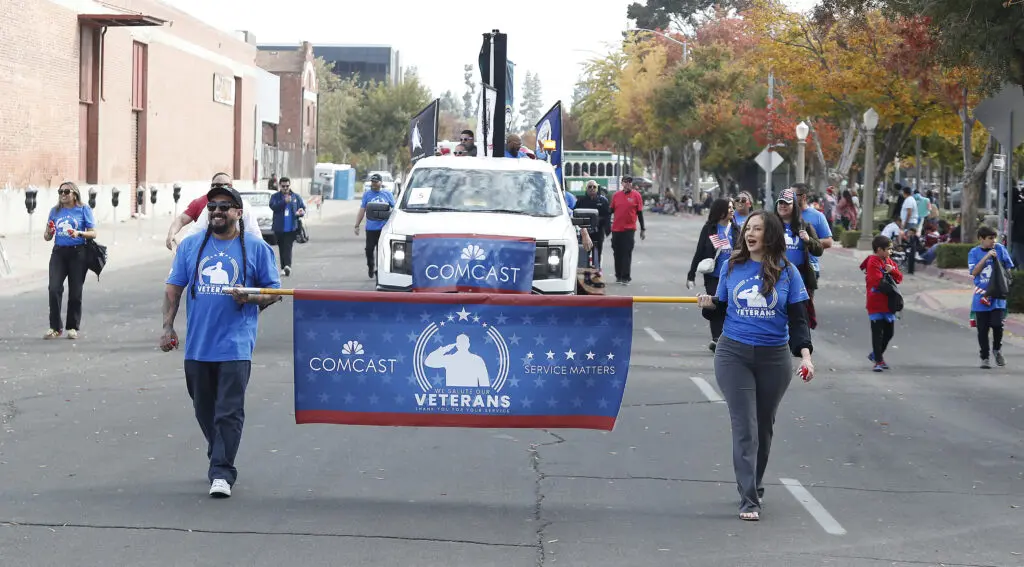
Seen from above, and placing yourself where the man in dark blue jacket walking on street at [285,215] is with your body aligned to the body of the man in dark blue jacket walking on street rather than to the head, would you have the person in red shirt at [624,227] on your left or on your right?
on your left

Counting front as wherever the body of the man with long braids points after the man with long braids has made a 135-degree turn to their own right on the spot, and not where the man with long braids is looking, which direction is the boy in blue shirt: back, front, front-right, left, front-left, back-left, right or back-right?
right

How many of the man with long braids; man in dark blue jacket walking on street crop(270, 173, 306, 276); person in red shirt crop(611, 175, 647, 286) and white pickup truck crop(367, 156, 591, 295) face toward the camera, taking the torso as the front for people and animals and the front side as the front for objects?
4

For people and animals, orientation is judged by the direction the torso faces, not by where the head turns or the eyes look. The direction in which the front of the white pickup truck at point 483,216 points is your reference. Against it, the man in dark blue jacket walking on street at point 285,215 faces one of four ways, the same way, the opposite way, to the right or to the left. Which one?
the same way

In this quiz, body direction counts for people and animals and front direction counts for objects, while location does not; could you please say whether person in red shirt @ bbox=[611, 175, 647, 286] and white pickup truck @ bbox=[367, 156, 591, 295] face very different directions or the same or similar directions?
same or similar directions

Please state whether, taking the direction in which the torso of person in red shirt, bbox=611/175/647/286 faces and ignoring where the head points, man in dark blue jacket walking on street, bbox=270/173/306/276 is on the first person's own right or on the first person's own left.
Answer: on the first person's own right

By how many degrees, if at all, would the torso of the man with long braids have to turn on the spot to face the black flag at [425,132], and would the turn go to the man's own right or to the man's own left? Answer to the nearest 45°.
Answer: approximately 180°

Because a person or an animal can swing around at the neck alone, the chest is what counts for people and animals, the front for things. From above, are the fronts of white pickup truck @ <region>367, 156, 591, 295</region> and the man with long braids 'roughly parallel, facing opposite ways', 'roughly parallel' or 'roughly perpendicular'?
roughly parallel

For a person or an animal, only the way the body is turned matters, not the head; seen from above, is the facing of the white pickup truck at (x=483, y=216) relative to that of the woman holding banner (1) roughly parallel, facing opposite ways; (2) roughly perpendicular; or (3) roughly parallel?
roughly parallel

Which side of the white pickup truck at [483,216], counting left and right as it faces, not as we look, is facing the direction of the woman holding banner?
front

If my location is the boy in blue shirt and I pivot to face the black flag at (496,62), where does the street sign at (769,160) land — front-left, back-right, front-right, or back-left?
front-right

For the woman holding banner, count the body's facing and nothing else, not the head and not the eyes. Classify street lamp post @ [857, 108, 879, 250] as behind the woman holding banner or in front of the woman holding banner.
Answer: behind

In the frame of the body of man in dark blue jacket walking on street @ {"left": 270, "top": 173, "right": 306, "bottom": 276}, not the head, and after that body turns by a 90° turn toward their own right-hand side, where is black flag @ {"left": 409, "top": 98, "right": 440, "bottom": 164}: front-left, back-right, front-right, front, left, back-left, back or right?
back-left

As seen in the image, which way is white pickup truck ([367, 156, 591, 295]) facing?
toward the camera

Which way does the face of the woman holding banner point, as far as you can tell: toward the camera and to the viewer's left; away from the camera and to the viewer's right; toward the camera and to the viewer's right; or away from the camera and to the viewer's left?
toward the camera and to the viewer's left
